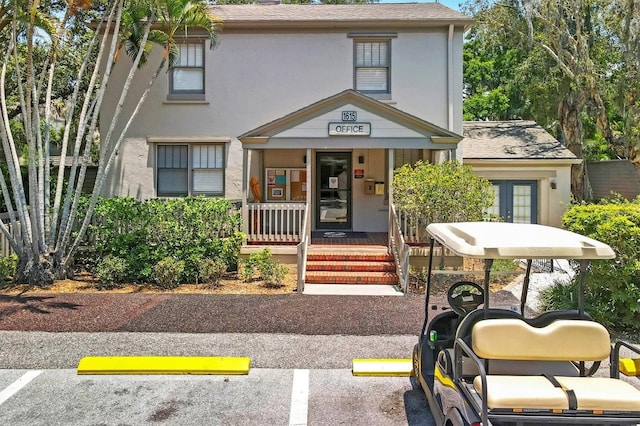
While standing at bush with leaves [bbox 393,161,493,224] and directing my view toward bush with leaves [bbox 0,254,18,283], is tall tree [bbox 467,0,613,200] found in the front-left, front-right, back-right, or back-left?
back-right

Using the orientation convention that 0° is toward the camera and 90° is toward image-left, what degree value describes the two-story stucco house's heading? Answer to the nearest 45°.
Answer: approximately 0°

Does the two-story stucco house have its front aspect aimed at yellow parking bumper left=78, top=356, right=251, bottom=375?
yes

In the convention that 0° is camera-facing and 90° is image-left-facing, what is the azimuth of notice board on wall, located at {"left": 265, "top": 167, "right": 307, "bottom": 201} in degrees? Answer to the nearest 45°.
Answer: approximately 0°

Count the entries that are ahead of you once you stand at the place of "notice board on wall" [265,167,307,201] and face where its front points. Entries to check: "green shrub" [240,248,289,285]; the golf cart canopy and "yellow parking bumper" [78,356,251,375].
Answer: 3

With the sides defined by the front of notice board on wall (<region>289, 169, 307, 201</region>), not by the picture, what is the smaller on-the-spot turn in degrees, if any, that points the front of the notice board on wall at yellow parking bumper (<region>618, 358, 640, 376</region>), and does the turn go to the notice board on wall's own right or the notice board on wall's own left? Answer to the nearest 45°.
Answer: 0° — it already faces it

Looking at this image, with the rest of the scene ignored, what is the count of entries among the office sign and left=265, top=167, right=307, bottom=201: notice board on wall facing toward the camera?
2

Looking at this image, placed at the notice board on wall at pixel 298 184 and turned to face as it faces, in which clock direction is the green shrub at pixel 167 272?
The green shrub is roughly at 1 o'clock from the notice board on wall.
